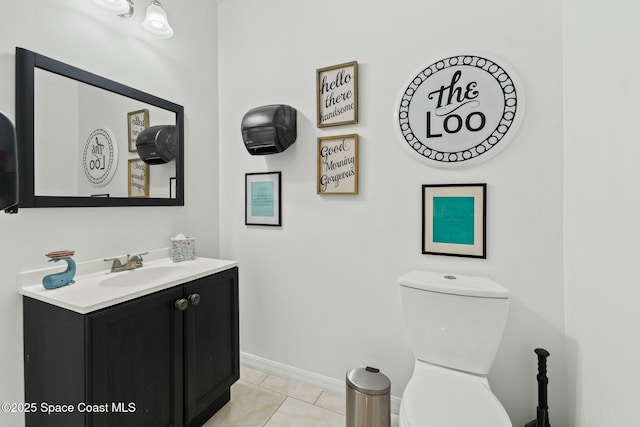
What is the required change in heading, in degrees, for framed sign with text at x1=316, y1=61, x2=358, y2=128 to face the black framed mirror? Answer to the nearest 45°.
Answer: approximately 45° to its right

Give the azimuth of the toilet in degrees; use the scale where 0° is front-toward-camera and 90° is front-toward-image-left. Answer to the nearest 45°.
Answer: approximately 0°

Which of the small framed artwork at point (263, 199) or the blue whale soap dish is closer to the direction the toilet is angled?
the blue whale soap dish

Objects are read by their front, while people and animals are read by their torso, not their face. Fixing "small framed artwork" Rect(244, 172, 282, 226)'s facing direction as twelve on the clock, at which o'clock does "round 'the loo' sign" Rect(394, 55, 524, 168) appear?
The round 'the loo' sign is roughly at 9 o'clock from the small framed artwork.

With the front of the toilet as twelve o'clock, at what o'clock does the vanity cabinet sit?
The vanity cabinet is roughly at 2 o'clock from the toilet.

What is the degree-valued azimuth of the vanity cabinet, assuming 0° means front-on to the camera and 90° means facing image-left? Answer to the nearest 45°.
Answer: approximately 315°
